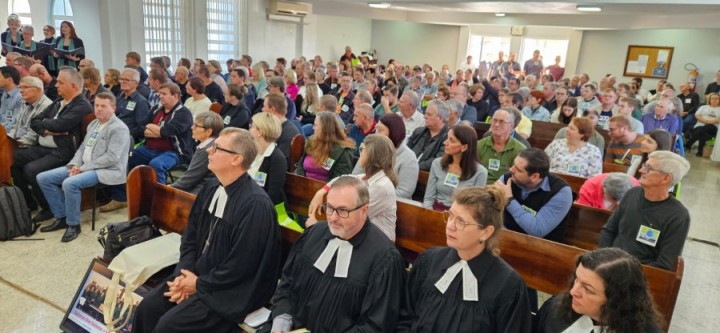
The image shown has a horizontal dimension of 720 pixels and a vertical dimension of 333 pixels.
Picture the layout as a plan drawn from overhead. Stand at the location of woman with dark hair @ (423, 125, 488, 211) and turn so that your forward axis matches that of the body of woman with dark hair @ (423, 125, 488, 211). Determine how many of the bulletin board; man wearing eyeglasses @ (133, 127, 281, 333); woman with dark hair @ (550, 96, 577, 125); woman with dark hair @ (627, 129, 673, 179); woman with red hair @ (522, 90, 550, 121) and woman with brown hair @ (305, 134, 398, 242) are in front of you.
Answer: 2

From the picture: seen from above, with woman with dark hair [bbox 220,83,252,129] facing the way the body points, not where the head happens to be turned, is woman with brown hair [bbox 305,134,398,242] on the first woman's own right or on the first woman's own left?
on the first woman's own left

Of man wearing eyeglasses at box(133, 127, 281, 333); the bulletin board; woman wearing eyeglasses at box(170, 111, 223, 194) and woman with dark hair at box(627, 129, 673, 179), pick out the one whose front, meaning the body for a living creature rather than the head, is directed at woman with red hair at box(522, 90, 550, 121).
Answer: the bulletin board

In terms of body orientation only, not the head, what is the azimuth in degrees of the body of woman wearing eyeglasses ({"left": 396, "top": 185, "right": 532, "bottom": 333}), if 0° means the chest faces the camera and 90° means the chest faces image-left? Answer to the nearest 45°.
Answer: approximately 45°

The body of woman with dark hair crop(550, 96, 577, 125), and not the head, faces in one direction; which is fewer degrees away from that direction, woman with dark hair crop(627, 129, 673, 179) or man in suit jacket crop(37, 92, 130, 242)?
the man in suit jacket

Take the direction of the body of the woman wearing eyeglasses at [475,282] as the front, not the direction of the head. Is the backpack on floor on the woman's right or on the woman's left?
on the woman's right

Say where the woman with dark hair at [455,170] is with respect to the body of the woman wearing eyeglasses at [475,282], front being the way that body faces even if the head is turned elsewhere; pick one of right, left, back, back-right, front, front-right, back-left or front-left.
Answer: back-right

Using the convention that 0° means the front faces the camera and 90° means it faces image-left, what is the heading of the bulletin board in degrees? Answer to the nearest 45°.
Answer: approximately 0°
